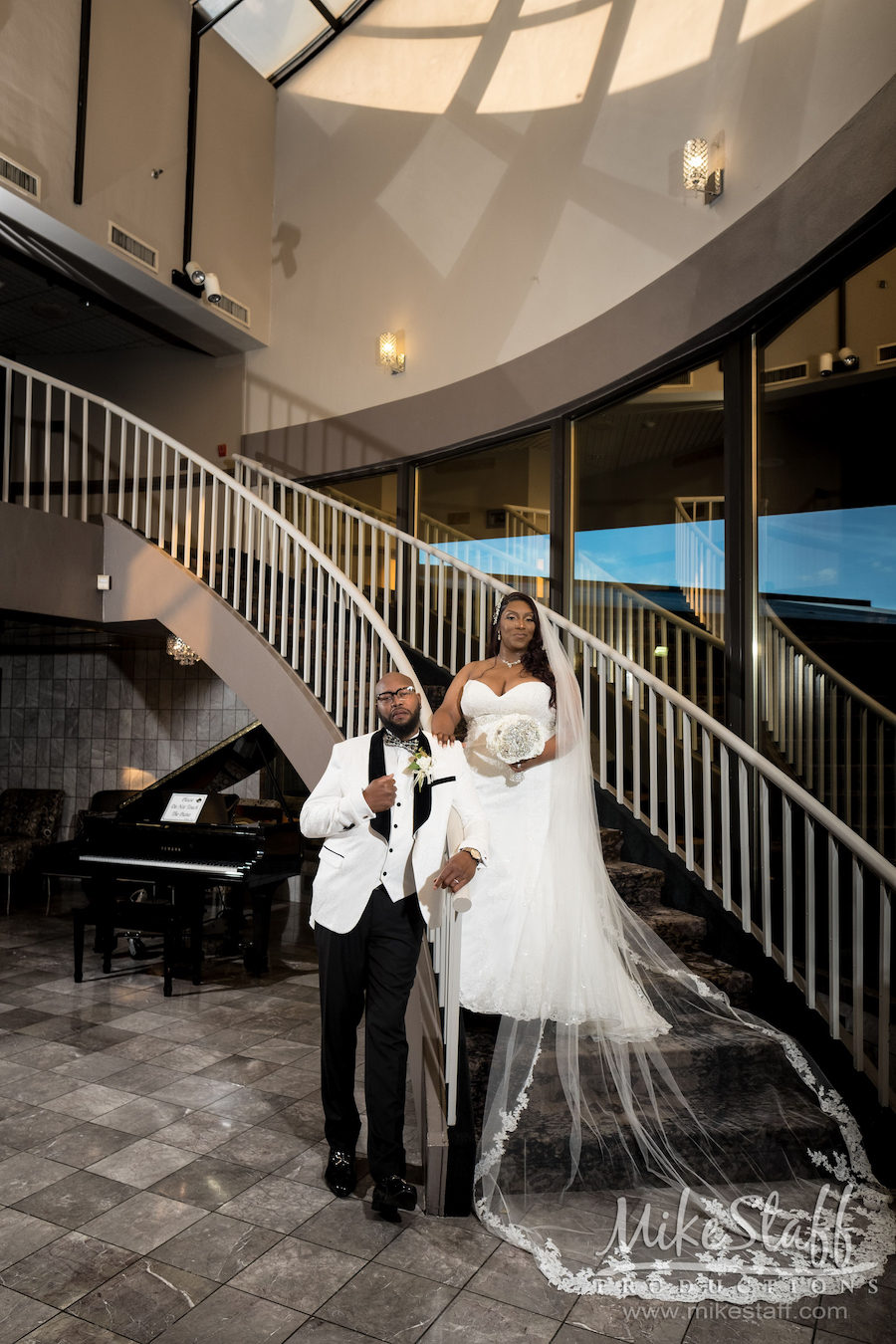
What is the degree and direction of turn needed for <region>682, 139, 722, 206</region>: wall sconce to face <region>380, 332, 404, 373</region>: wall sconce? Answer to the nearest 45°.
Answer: approximately 90° to its right

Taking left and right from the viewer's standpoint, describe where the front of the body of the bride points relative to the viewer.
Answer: facing the viewer

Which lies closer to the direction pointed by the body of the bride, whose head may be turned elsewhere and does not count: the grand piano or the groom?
the groom

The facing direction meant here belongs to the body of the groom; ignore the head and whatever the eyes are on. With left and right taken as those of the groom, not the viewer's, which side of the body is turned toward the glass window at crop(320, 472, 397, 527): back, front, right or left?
back

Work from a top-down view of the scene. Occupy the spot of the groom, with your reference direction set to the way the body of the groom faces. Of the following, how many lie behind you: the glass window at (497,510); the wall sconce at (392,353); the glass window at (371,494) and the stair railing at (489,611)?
4

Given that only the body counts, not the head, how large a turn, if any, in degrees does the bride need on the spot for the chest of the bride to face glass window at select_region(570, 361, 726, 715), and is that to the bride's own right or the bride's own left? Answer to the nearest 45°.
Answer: approximately 180°

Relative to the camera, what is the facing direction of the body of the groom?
toward the camera

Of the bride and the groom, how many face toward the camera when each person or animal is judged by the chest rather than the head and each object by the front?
2

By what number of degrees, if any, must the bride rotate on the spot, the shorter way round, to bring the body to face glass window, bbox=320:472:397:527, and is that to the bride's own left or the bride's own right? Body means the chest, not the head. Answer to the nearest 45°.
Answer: approximately 135° to the bride's own right

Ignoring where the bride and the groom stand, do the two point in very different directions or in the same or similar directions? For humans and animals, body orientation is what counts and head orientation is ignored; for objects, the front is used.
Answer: same or similar directions

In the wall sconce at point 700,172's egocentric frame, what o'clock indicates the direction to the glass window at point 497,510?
The glass window is roughly at 3 o'clock from the wall sconce.

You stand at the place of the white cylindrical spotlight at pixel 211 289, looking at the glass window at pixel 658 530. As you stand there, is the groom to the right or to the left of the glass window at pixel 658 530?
right
